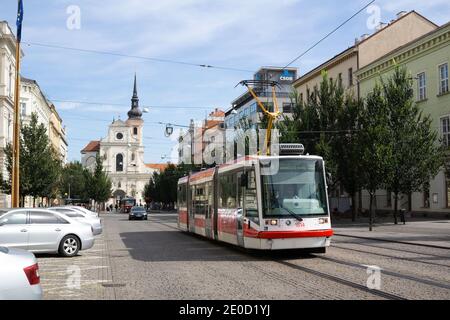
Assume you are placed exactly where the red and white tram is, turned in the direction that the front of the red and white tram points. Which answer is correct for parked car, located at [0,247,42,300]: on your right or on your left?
on your right

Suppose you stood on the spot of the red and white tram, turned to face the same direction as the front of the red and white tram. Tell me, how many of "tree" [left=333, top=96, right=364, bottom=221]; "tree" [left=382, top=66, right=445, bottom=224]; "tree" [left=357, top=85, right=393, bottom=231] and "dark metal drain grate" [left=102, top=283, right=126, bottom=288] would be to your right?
1

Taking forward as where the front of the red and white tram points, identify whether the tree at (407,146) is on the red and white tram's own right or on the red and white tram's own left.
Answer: on the red and white tram's own left

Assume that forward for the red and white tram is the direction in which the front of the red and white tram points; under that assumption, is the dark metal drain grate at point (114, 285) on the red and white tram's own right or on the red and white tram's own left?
on the red and white tram's own right

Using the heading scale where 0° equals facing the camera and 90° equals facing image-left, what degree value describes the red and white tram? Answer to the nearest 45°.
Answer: approximately 315°
